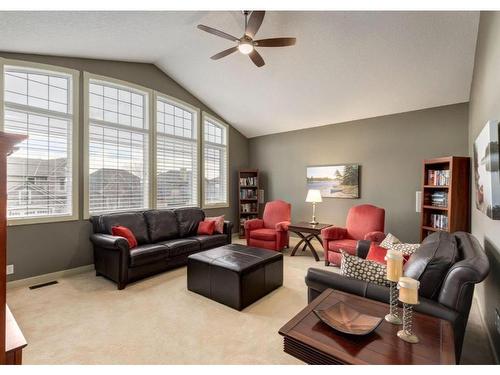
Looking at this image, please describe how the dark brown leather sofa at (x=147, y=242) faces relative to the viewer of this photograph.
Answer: facing the viewer and to the right of the viewer

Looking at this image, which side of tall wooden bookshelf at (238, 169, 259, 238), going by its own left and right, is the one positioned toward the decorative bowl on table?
front

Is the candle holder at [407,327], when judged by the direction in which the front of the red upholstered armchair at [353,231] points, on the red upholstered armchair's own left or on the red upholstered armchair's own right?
on the red upholstered armchair's own left

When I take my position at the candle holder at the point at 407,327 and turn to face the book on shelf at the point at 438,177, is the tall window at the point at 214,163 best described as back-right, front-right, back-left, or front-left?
front-left

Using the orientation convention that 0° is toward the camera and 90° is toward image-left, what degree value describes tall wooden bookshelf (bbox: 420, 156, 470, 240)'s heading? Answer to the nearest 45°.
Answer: approximately 45°

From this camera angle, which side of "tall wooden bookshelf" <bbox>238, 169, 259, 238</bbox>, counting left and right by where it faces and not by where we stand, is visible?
front

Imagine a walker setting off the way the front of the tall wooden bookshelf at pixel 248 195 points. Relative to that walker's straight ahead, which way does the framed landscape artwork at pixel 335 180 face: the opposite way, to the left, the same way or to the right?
the same way

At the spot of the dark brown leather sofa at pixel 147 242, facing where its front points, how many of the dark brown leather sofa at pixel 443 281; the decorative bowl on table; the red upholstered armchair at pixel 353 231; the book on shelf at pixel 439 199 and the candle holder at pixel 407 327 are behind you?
0

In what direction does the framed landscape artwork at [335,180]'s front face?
toward the camera

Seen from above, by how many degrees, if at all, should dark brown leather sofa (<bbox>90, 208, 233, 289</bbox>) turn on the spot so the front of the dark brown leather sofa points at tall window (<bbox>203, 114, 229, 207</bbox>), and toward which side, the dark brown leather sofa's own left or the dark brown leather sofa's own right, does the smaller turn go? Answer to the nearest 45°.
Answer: approximately 90° to the dark brown leather sofa's own left

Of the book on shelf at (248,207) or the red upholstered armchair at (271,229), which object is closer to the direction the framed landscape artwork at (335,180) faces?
the red upholstered armchair

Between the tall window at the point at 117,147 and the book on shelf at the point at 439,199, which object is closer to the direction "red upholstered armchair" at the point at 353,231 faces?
the tall window

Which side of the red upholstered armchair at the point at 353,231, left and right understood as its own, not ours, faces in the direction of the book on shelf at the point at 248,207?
right

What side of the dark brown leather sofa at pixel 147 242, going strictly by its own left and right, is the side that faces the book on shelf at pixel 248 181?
left

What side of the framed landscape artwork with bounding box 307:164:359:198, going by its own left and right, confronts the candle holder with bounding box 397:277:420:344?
front

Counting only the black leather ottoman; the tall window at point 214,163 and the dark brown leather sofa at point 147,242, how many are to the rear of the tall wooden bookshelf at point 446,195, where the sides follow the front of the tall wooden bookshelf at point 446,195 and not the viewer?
0

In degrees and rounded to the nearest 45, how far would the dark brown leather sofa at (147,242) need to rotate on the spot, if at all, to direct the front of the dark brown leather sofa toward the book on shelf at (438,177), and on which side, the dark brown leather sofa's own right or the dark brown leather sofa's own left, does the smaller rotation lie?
approximately 45° to the dark brown leather sofa's own left

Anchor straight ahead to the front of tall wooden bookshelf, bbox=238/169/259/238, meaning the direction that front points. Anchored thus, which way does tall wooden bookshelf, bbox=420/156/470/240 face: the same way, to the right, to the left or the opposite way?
to the right

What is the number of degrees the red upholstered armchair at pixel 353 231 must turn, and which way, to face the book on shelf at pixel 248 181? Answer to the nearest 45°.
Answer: approximately 90° to its right

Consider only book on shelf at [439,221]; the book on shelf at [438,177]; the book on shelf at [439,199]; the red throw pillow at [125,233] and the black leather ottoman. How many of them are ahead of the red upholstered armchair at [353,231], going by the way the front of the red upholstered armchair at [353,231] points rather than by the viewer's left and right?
2

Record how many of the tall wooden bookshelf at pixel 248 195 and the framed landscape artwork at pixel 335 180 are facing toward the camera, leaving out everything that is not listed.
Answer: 2
